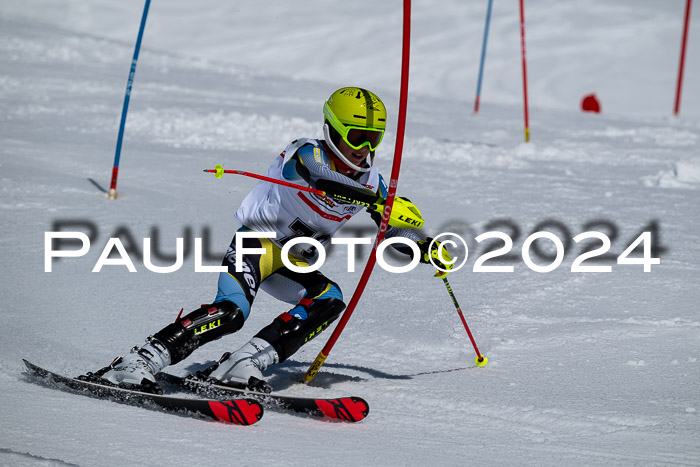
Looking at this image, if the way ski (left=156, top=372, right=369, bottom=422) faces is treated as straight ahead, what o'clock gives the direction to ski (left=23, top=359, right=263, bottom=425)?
ski (left=23, top=359, right=263, bottom=425) is roughly at 4 o'clock from ski (left=156, top=372, right=369, bottom=422).

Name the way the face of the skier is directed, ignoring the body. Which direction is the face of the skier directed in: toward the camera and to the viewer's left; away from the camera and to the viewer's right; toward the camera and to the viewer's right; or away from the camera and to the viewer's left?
toward the camera and to the viewer's right

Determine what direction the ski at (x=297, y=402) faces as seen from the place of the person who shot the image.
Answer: facing the viewer and to the right of the viewer
